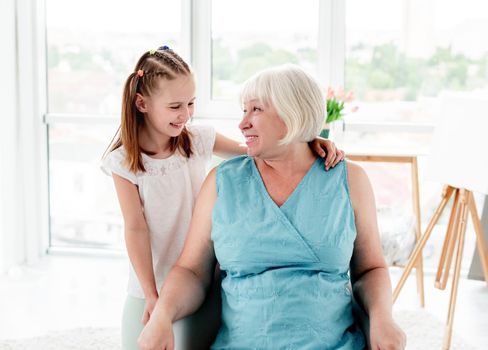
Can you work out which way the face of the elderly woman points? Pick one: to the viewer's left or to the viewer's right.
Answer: to the viewer's left

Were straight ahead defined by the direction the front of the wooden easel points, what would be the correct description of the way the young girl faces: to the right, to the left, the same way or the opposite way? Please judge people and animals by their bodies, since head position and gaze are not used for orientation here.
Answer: to the left

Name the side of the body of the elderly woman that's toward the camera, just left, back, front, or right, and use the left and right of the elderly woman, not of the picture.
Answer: front

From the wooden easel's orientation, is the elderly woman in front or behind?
in front

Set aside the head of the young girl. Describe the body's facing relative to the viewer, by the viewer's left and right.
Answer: facing the viewer and to the right of the viewer

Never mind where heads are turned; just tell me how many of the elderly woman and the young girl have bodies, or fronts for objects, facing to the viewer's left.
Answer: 0

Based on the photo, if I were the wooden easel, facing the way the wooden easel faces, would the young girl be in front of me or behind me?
in front

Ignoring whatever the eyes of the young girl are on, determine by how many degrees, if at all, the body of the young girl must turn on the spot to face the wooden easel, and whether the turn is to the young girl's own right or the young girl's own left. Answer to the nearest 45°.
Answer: approximately 90° to the young girl's own left

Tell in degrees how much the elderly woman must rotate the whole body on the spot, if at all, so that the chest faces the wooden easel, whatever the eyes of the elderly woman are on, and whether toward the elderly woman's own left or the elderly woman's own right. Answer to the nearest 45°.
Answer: approximately 135° to the elderly woman's own left

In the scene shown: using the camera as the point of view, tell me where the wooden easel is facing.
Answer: facing the viewer and to the left of the viewer

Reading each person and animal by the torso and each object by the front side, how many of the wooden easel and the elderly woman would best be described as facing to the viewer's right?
0
